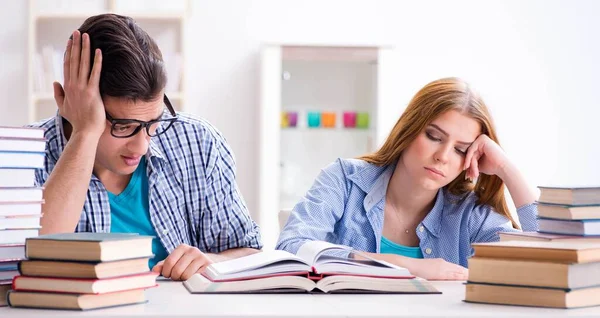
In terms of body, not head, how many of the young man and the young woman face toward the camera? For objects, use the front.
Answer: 2

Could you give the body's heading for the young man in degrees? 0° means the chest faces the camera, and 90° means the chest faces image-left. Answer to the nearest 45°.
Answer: approximately 0°

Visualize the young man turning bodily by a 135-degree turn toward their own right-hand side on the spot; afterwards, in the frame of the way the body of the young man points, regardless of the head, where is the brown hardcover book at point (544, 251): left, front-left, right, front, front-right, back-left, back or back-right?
back

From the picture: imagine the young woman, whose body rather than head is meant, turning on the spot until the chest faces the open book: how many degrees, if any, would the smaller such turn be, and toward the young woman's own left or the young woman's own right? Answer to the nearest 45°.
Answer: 0° — they already face it

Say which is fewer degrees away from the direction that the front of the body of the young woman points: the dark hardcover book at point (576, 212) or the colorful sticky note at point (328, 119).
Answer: the dark hardcover book

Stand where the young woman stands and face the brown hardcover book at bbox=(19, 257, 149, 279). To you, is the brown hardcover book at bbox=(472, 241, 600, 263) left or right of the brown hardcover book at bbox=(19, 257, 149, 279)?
left

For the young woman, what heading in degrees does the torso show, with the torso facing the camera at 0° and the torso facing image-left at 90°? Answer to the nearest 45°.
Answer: approximately 0°

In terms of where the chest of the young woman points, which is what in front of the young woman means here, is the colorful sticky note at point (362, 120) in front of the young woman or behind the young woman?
behind

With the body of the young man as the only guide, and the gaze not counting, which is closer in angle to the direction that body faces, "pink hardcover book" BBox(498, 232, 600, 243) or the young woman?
the pink hardcover book

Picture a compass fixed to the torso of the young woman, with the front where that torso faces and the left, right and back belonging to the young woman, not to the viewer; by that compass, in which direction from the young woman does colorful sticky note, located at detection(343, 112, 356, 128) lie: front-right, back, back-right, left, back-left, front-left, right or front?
back

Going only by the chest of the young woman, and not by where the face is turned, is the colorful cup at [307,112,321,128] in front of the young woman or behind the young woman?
behind

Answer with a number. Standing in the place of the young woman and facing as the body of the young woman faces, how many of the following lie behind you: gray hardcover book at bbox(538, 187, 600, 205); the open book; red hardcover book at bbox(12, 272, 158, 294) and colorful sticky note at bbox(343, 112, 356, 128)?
1

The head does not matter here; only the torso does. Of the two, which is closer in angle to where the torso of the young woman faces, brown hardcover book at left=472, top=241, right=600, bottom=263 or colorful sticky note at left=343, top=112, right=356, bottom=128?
the brown hardcover book

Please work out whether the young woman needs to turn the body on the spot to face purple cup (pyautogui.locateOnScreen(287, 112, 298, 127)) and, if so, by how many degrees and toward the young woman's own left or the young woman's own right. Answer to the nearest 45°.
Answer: approximately 180°
